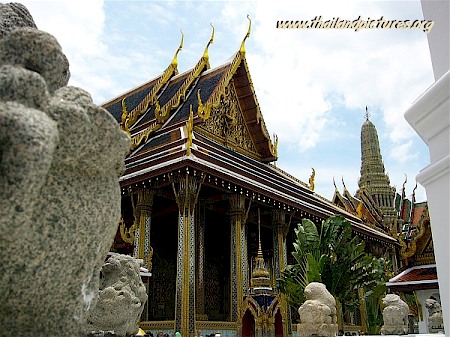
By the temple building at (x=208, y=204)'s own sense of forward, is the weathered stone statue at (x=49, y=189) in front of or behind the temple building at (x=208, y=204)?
in front

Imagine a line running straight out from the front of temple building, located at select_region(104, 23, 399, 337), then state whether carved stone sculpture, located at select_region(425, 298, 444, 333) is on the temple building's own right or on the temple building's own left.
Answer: on the temple building's own left

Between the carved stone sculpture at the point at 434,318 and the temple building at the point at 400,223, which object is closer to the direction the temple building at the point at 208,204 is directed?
the carved stone sculpture

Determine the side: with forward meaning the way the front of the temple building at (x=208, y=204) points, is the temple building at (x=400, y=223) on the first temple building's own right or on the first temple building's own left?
on the first temple building's own left

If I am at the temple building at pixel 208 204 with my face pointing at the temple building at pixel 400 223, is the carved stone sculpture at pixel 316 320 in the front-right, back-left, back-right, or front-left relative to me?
back-right

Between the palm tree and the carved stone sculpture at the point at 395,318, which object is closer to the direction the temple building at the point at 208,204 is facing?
the carved stone sculpture
